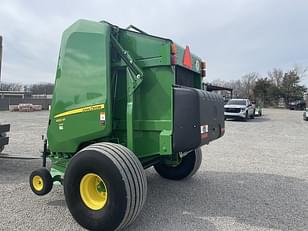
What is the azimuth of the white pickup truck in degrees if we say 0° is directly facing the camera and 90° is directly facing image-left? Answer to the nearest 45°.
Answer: approximately 45°

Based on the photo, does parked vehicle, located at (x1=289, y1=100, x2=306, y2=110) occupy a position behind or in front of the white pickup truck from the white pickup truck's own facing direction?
behind
